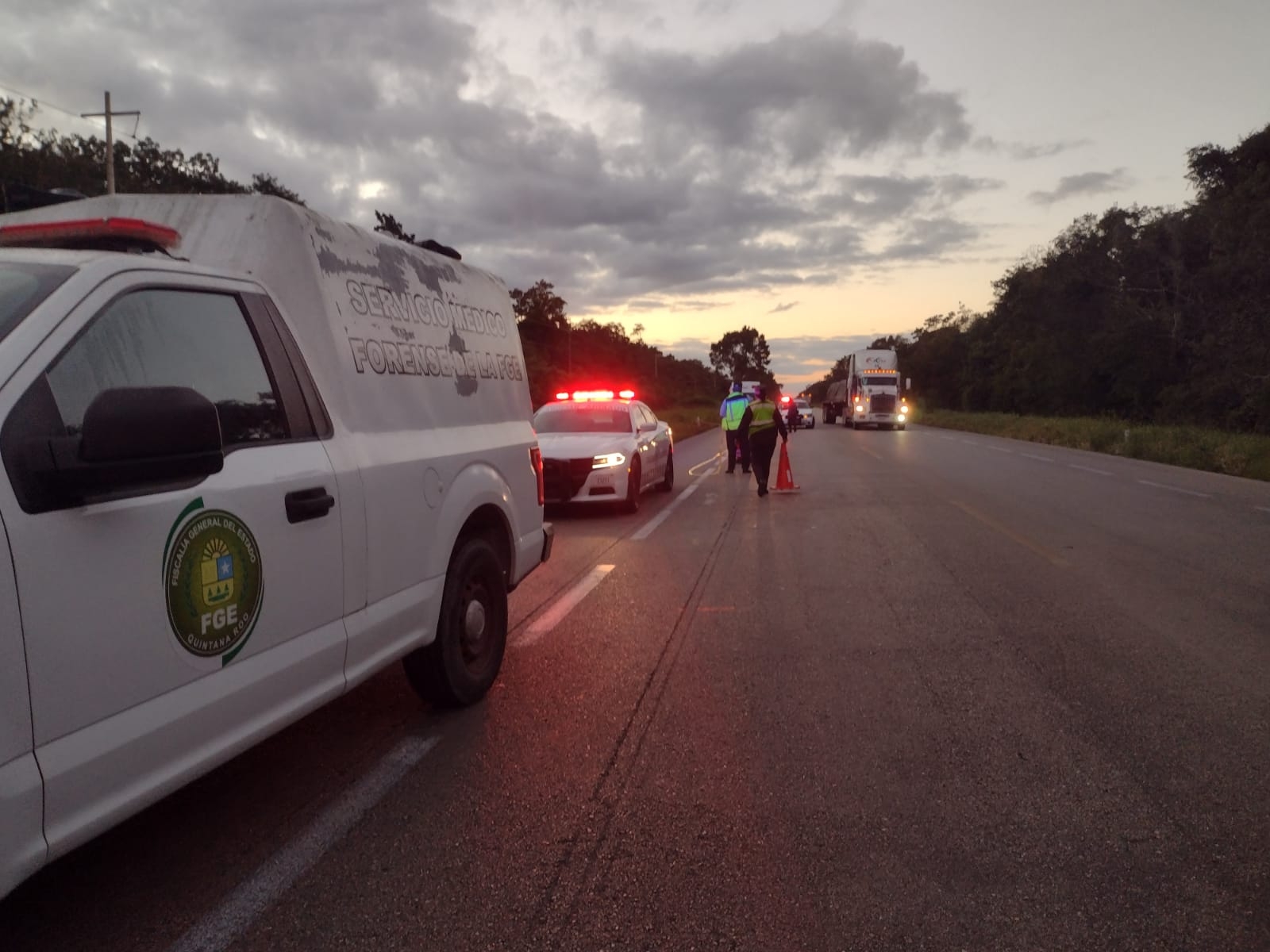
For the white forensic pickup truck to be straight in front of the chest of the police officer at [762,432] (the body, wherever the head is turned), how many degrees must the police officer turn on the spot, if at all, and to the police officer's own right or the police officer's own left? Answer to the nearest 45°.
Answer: approximately 180°

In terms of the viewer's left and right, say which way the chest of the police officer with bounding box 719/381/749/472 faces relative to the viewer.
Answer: facing away from the viewer

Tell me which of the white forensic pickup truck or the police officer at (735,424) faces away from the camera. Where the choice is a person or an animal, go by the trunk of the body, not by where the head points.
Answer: the police officer

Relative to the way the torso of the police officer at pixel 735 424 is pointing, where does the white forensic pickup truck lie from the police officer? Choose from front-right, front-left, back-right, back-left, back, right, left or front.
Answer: back

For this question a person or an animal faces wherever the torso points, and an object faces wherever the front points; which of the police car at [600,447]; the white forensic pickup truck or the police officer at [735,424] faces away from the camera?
the police officer

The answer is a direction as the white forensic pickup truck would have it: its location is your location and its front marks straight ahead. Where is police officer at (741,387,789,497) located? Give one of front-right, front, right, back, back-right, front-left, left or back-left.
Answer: back

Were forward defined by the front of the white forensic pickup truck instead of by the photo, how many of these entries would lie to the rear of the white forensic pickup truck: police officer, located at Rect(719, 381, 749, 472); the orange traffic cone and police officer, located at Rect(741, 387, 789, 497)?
3

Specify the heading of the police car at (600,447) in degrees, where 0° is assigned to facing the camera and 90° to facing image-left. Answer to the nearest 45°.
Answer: approximately 45°

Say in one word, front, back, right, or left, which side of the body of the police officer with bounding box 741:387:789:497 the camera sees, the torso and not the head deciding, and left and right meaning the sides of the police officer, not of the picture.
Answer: back

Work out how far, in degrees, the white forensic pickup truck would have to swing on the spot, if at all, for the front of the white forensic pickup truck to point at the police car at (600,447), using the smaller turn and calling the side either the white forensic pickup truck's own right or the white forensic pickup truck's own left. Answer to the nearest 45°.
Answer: approximately 180°
